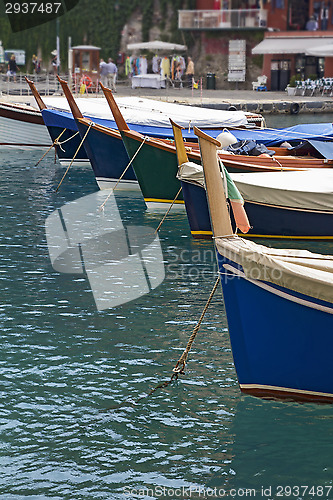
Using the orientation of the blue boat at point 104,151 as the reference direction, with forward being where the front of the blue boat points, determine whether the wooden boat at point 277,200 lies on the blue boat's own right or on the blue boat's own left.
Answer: on the blue boat's own left

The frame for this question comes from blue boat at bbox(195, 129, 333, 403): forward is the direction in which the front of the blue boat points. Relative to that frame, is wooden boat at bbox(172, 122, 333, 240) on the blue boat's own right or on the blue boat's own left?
on the blue boat's own right

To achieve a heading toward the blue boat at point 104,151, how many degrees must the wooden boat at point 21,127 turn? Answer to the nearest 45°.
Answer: approximately 90° to its left

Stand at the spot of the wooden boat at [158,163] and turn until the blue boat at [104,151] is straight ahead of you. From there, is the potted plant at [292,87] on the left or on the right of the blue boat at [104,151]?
right

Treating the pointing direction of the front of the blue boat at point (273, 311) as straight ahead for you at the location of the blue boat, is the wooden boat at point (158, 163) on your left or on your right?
on your right

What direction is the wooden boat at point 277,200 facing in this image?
to the viewer's left

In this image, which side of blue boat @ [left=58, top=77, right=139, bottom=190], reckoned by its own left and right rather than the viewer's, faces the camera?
left

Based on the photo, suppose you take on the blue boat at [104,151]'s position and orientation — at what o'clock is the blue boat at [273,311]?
the blue boat at [273,311] is roughly at 9 o'clock from the blue boat at [104,151].

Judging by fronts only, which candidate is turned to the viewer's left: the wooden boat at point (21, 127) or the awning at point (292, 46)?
the wooden boat

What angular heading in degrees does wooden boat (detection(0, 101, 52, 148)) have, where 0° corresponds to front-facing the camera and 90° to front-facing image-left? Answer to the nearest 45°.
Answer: approximately 90°

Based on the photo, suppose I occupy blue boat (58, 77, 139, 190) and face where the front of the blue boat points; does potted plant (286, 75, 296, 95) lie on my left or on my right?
on my right
